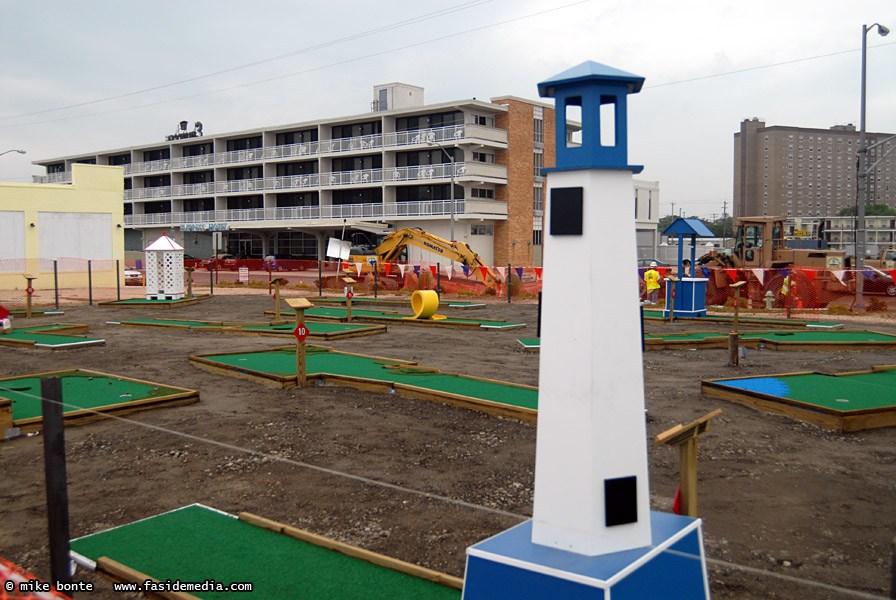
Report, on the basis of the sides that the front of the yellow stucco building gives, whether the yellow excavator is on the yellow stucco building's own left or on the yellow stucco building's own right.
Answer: on the yellow stucco building's own left

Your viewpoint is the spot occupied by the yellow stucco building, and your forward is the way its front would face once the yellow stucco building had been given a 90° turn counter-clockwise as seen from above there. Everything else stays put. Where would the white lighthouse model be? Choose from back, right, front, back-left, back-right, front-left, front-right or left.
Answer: right

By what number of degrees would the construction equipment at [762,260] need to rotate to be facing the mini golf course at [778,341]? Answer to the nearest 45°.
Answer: approximately 90° to its left

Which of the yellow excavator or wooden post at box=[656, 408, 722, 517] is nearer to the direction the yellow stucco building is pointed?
the wooden post

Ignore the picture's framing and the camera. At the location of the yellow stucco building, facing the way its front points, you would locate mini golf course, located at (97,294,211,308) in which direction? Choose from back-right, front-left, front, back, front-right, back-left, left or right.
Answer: front

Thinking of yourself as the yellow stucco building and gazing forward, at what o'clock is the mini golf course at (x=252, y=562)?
The mini golf course is roughly at 12 o'clock from the yellow stucco building.

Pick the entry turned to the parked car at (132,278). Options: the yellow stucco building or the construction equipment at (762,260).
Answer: the construction equipment

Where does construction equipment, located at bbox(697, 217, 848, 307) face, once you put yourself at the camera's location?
facing to the left of the viewer

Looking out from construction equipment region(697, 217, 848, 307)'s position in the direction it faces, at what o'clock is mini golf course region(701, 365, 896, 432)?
The mini golf course is roughly at 9 o'clock from the construction equipment.

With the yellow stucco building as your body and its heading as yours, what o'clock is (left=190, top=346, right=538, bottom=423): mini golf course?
The mini golf course is roughly at 12 o'clock from the yellow stucco building.

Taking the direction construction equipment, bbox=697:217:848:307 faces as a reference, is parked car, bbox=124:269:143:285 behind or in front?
in front

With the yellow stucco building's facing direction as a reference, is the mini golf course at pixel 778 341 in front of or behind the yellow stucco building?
in front

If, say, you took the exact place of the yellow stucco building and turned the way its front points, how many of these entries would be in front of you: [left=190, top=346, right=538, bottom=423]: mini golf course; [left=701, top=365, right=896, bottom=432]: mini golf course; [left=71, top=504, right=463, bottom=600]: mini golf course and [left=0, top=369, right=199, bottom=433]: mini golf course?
4

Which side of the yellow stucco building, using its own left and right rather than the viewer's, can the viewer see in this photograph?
front

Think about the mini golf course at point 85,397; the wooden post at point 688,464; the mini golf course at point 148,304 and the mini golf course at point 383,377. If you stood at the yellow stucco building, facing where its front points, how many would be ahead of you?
4

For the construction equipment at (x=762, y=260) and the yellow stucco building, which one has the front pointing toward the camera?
the yellow stucco building

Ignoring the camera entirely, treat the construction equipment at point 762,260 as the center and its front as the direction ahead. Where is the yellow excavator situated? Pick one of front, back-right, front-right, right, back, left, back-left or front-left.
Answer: front
